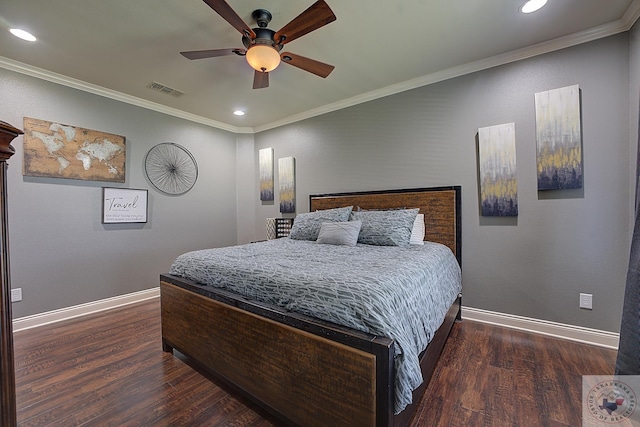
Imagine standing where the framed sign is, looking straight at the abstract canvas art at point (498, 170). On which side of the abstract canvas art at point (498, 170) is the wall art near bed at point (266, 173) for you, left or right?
left

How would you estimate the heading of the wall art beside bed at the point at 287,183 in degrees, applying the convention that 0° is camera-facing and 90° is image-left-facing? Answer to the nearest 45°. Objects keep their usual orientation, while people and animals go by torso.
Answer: approximately 45°

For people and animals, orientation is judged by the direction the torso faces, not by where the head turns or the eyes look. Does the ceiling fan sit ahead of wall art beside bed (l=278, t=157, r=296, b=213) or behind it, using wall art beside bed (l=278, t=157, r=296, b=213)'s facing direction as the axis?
ahead

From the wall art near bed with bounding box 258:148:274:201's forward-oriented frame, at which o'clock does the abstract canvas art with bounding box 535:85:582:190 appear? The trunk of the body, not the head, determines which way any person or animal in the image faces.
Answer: The abstract canvas art is roughly at 9 o'clock from the wall art near bed.

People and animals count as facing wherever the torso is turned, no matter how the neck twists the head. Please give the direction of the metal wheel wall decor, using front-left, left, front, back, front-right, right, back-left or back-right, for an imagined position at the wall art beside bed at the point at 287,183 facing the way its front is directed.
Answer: front-right

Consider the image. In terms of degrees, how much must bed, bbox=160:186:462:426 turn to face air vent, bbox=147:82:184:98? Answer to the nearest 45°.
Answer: approximately 90° to its right

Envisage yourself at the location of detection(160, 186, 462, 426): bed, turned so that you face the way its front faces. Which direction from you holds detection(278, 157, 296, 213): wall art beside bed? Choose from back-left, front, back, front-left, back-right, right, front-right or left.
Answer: back-right

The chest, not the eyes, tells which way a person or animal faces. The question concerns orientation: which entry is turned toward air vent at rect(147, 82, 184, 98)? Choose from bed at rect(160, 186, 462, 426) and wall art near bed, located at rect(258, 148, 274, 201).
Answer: the wall art near bed

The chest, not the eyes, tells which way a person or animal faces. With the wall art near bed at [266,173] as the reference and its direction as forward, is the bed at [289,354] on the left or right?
on its left

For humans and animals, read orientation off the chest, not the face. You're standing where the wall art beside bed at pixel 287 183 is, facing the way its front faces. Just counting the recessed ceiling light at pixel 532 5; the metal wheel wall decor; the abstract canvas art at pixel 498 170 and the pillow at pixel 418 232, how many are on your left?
3

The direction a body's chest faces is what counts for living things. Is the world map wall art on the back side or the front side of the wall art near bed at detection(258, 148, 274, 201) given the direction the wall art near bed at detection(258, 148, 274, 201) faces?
on the front side

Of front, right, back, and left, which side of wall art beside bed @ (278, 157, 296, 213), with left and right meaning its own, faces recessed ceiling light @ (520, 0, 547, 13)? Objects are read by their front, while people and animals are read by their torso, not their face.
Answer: left

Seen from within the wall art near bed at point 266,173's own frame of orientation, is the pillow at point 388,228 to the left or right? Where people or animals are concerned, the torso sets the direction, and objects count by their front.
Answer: on its left

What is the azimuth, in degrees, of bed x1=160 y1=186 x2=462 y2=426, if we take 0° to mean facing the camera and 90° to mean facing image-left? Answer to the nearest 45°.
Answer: approximately 45°
